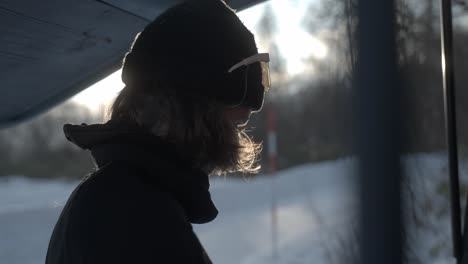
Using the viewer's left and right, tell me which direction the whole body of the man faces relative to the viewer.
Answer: facing to the right of the viewer
